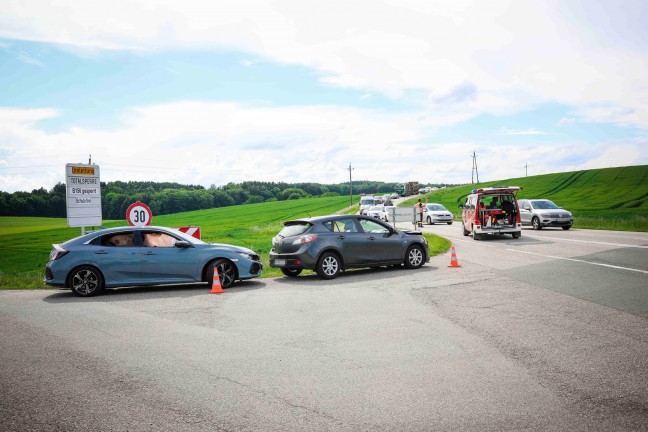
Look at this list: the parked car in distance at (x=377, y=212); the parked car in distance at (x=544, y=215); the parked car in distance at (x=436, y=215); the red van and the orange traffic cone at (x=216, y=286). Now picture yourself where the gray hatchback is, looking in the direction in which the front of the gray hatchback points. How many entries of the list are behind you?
1

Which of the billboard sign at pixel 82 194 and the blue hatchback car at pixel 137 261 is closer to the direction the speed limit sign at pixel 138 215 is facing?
the blue hatchback car

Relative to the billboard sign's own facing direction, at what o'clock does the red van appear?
The red van is roughly at 9 o'clock from the billboard sign.

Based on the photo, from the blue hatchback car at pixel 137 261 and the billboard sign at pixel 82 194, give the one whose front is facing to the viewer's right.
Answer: the blue hatchback car

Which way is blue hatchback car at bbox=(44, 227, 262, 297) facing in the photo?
to the viewer's right

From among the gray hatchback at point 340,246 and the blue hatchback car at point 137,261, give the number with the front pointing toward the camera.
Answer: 0

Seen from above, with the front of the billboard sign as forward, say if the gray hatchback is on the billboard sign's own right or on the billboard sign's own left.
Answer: on the billboard sign's own left

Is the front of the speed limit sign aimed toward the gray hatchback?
no

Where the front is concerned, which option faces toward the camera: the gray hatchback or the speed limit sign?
the speed limit sign

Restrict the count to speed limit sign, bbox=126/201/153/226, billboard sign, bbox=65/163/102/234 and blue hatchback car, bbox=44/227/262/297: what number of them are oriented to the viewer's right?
1

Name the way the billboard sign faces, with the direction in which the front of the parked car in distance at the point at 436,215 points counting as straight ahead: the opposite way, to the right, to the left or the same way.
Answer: the same way

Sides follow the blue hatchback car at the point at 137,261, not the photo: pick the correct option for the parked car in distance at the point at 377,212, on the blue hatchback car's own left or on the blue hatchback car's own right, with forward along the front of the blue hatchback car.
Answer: on the blue hatchback car's own left

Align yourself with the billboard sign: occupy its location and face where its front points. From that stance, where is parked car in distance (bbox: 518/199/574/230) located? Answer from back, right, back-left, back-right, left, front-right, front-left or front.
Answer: left

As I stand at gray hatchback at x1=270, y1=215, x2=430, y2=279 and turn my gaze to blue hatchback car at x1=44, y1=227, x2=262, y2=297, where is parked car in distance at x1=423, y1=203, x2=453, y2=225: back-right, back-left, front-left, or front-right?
back-right

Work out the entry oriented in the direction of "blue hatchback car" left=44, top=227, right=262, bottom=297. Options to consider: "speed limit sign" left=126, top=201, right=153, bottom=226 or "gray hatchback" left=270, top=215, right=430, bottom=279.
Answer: the speed limit sign

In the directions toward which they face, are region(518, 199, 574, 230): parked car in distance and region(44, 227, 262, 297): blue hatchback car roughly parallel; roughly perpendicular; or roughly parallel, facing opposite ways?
roughly perpendicular

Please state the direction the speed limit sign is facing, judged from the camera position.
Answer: facing the viewer

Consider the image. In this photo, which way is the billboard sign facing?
toward the camera

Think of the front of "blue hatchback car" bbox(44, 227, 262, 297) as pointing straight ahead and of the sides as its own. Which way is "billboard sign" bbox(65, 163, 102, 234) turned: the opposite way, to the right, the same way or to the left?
to the right

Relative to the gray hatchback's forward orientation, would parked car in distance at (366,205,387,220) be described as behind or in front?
in front
